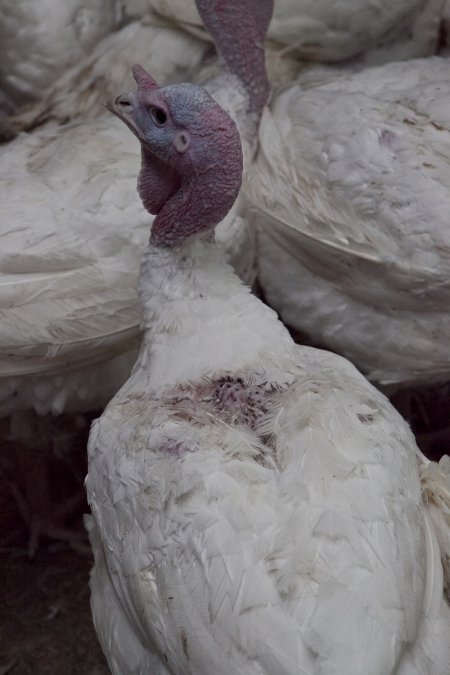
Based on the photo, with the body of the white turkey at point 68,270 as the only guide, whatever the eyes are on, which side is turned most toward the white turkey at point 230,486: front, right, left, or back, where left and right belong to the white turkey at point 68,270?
right

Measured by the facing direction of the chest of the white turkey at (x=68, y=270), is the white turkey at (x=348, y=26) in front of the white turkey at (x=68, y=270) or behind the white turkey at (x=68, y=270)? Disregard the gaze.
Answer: in front

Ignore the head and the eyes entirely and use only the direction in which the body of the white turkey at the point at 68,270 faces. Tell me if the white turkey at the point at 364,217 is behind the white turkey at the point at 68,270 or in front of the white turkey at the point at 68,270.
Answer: in front

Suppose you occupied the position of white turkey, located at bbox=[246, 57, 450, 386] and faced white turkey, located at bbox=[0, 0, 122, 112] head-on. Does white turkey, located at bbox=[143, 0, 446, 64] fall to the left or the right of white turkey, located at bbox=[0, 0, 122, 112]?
right

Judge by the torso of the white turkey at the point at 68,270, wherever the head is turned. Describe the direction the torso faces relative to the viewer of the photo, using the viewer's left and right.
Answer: facing to the right of the viewer

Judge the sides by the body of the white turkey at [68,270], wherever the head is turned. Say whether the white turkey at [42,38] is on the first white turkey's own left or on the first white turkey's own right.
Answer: on the first white turkey's own left

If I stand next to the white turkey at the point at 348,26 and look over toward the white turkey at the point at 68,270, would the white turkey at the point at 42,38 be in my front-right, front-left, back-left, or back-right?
front-right

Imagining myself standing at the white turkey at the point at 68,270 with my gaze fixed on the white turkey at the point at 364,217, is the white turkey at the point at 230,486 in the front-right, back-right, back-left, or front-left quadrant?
front-right
